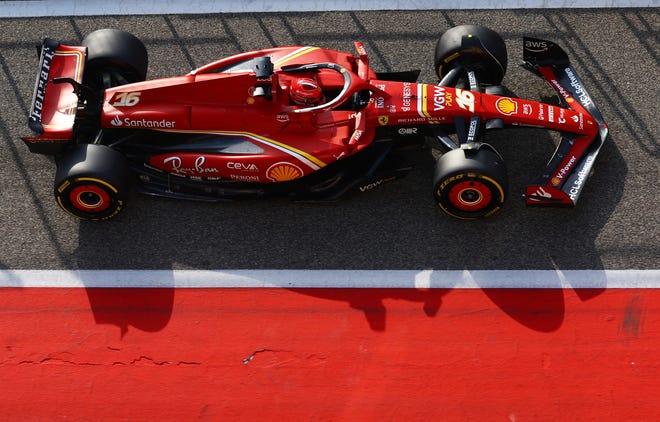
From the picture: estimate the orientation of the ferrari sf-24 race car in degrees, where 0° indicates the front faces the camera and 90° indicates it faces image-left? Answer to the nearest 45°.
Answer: approximately 270°
